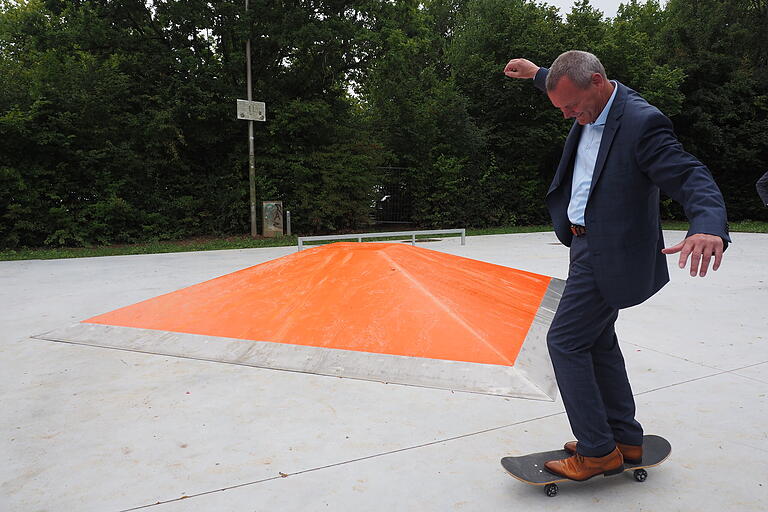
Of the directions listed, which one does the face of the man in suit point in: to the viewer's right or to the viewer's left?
to the viewer's left

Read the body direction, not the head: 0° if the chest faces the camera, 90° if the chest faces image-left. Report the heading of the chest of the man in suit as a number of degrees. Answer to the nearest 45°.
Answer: approximately 45°

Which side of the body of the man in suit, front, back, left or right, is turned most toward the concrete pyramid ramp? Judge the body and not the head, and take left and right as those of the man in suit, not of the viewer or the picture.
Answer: right
